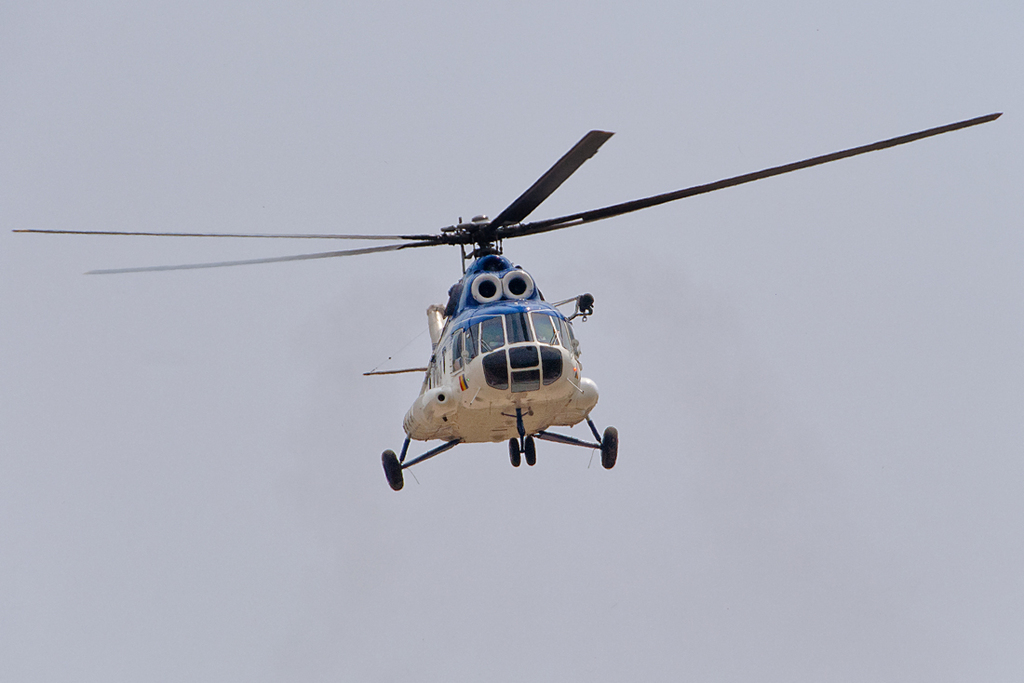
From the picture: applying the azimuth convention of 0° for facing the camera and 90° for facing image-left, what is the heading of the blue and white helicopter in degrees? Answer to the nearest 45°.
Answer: approximately 0°
